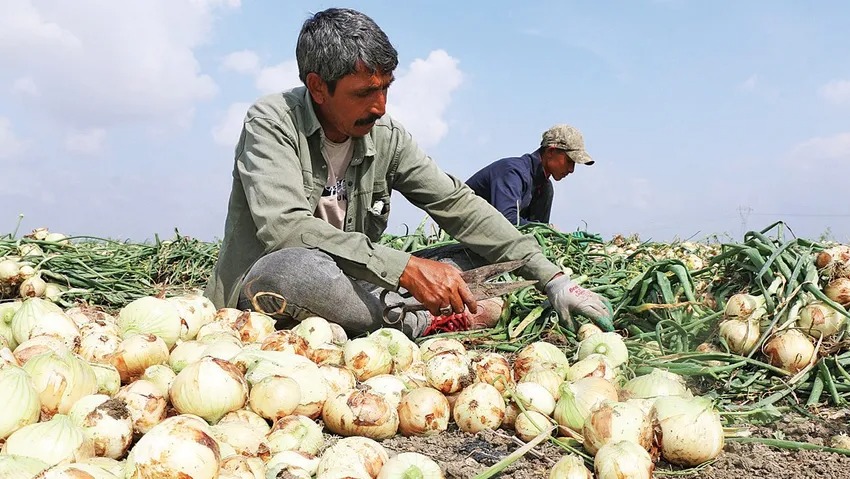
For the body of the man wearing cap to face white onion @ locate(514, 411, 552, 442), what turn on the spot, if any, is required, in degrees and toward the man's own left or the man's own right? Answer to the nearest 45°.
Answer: approximately 90° to the man's own right

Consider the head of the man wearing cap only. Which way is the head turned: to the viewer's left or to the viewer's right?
to the viewer's right

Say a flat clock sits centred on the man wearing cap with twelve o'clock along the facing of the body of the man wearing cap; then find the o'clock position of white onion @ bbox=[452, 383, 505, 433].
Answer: The white onion is roughly at 3 o'clock from the man wearing cap.

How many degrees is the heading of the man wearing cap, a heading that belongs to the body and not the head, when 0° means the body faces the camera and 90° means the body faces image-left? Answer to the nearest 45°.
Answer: approximately 270°

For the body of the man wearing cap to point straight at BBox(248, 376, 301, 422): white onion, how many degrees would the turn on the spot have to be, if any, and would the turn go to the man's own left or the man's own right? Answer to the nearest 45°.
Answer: approximately 90° to the man's own right

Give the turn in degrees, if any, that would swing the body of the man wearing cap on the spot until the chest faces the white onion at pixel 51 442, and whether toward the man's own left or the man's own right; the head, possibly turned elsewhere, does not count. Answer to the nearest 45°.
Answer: approximately 90° to the man's own right

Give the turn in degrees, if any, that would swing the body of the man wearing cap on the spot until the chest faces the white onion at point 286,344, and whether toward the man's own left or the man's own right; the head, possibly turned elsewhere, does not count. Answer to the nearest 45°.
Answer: approximately 90° to the man's own right

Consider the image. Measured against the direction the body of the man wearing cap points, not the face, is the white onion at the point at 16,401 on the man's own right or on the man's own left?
on the man's own right

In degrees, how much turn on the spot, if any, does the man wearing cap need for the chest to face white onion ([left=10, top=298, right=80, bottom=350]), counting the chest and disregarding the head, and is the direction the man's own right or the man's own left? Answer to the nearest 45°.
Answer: approximately 90° to the man's own right

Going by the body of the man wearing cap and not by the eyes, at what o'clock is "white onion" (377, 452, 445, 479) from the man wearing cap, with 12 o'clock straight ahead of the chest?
The white onion is roughly at 3 o'clock from the man wearing cap.

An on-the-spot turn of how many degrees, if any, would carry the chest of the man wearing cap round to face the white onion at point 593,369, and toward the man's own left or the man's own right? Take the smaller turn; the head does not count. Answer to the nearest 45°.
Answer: approximately 90° to the man's own right
